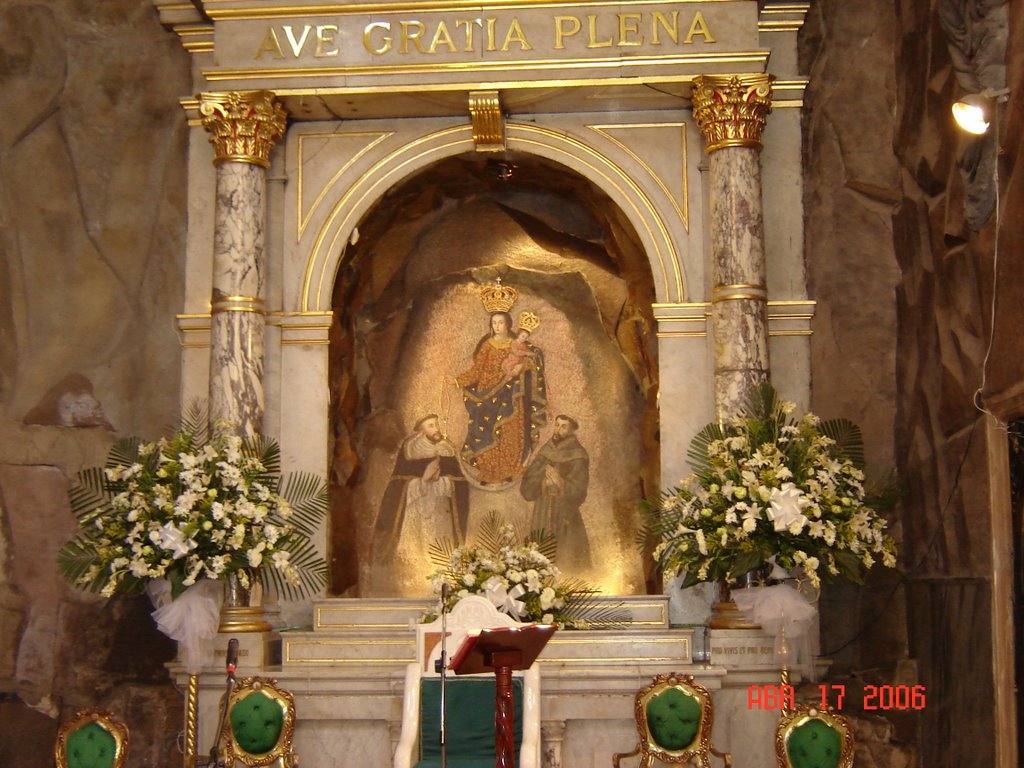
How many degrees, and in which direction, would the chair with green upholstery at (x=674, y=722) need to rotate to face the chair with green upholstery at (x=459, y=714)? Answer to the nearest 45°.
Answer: approximately 90° to its right

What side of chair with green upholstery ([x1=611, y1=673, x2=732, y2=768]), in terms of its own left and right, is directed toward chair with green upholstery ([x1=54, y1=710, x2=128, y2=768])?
right

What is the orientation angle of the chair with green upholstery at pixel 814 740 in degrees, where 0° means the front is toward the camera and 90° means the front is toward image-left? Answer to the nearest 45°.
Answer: approximately 0°

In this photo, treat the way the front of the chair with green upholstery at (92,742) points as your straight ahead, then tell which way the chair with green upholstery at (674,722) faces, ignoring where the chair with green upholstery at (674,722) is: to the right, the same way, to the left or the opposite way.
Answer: the same way

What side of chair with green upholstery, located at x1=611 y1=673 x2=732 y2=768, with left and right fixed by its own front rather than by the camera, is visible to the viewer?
front

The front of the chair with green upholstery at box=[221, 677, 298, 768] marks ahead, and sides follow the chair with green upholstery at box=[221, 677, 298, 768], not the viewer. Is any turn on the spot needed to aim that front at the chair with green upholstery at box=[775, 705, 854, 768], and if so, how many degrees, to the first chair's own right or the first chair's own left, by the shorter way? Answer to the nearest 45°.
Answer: approximately 90° to the first chair's own left

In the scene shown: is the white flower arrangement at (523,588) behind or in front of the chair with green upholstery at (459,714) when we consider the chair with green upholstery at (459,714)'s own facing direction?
behind

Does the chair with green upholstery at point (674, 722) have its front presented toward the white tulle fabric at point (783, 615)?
no

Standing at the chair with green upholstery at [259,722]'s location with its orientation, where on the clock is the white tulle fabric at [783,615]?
The white tulle fabric is roughly at 9 o'clock from the chair with green upholstery.

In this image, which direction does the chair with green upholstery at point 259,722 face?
toward the camera

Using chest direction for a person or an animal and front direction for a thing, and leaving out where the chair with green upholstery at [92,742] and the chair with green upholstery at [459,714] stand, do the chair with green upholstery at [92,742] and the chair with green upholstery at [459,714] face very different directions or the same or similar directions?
same or similar directions
